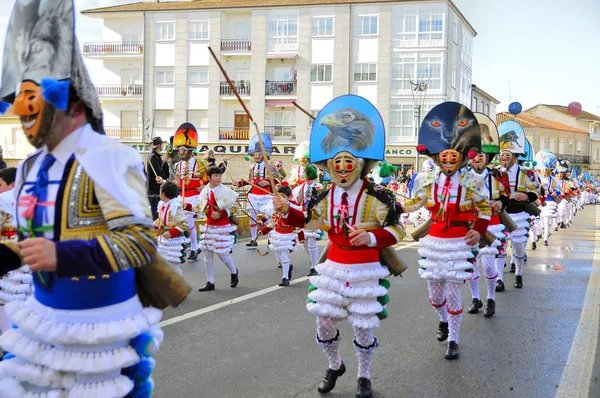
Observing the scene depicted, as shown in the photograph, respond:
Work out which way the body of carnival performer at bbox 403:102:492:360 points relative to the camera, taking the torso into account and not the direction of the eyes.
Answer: toward the camera

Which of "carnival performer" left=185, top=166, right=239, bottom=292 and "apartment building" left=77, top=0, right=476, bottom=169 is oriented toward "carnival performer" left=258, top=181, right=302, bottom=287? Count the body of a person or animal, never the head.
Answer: the apartment building

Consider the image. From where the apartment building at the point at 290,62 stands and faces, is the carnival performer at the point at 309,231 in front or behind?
in front

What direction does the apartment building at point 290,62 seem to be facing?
toward the camera

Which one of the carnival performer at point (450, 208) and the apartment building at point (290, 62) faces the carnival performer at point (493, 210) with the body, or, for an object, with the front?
the apartment building

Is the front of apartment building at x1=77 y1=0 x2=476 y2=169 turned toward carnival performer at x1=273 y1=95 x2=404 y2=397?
yes

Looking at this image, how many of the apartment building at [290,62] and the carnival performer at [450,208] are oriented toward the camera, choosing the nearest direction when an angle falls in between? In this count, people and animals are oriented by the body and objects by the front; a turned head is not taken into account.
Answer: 2

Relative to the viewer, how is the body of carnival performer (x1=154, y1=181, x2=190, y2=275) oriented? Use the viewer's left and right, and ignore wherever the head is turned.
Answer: facing the viewer and to the left of the viewer

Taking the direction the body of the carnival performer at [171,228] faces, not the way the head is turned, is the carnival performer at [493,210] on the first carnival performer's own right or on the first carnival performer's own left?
on the first carnival performer's own left

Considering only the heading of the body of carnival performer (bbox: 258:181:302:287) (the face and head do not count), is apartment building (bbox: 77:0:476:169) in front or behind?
behind

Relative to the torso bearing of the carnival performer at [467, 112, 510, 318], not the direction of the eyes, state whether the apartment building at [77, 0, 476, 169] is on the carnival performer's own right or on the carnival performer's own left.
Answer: on the carnival performer's own right
